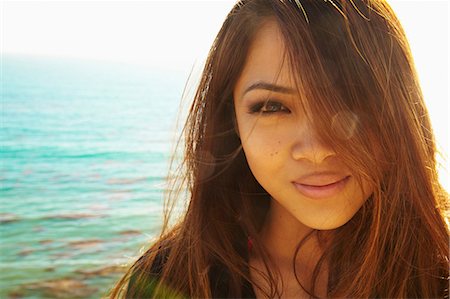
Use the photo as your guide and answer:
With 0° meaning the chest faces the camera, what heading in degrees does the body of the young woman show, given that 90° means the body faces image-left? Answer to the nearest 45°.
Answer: approximately 0°
